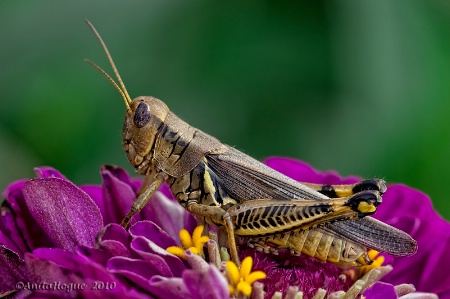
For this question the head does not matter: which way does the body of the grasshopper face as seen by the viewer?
to the viewer's left
